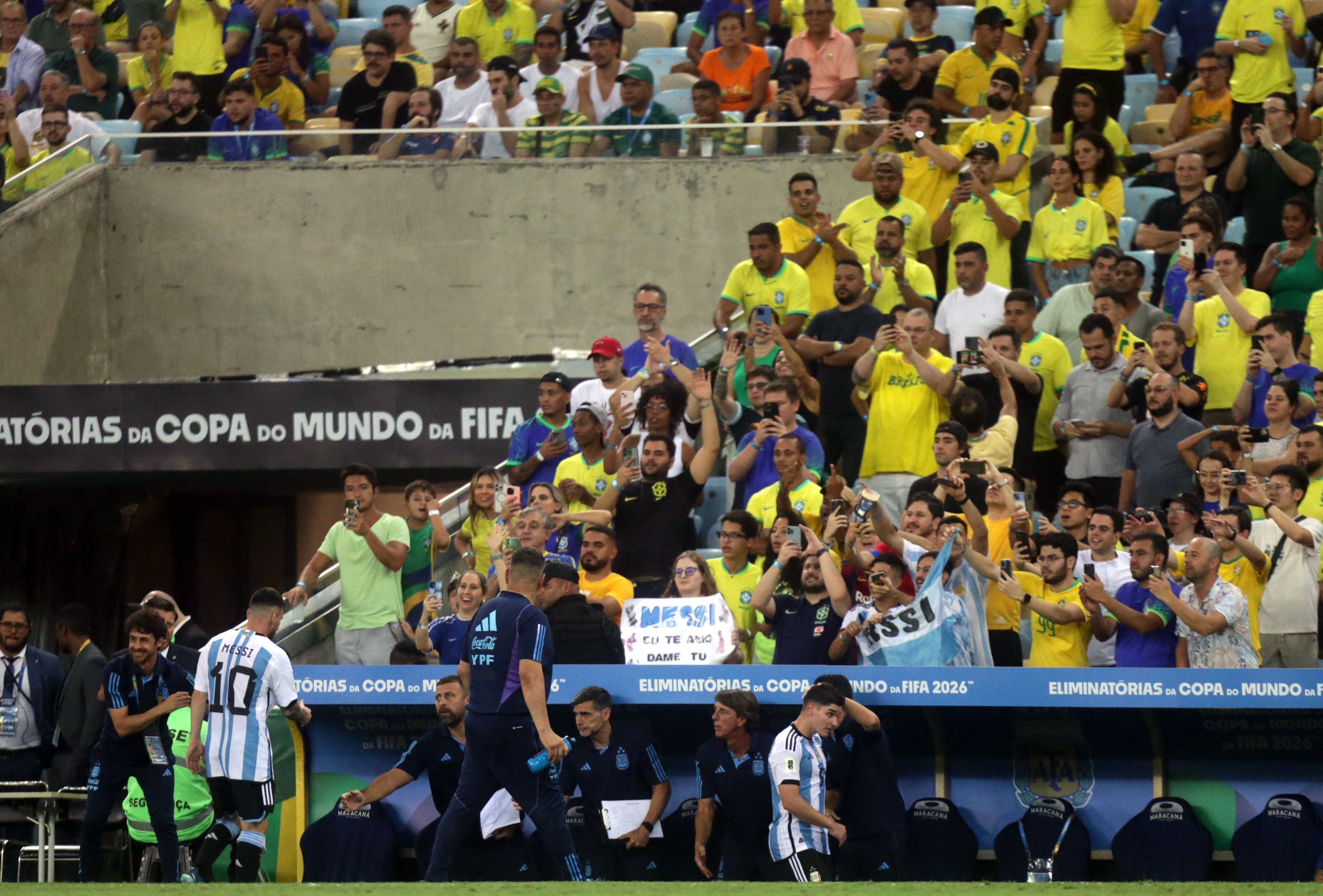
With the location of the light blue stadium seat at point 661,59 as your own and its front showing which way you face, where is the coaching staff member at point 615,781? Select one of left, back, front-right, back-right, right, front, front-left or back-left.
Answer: front

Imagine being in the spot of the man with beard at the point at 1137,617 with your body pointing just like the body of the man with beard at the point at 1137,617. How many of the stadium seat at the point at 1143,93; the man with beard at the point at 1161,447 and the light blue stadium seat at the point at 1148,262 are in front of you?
0

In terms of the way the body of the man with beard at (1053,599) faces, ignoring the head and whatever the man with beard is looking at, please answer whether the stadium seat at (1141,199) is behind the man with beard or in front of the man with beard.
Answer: behind

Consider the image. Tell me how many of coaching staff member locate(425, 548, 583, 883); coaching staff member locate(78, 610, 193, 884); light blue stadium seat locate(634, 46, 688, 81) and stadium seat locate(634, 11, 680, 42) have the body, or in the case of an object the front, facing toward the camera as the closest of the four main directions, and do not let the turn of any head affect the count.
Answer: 3

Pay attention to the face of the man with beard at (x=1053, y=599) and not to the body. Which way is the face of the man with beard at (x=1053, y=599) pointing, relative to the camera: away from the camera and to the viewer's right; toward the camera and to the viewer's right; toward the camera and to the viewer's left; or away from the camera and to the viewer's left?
toward the camera and to the viewer's left

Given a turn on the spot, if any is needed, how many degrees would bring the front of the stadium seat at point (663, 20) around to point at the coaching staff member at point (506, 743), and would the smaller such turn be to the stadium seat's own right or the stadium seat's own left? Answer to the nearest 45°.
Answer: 0° — it already faces them

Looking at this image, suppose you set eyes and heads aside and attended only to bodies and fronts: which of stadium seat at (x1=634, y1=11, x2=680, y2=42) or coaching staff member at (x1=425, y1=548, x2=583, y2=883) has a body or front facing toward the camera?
the stadium seat

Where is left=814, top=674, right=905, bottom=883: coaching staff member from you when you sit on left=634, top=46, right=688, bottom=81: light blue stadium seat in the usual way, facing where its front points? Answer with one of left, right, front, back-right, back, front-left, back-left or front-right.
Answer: front

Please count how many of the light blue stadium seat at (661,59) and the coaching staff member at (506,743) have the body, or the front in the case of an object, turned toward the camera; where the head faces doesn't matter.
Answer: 1

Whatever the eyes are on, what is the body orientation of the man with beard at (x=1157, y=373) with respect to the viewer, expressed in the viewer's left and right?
facing the viewer and to the left of the viewer

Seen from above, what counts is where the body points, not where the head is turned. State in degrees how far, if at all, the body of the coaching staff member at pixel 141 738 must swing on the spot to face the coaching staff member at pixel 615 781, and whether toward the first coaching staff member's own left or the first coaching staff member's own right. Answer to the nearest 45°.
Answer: approximately 45° to the first coaching staff member's own left

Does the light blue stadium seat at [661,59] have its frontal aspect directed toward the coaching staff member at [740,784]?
yes

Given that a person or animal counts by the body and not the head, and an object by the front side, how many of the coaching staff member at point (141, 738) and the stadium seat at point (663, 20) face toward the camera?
2

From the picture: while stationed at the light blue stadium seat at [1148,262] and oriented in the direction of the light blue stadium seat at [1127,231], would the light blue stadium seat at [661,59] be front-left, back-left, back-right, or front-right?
front-left

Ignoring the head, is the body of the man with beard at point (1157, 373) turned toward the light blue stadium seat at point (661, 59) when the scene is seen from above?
no

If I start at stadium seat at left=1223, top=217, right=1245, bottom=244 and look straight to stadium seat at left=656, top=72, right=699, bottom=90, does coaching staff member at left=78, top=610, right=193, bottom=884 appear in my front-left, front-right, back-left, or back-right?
front-left

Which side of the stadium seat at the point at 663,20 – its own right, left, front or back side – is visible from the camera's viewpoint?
front

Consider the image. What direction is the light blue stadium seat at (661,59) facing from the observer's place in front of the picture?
facing the viewer

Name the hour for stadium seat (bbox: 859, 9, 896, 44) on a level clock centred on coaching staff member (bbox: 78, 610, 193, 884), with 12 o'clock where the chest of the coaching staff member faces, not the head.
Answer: The stadium seat is roughly at 8 o'clock from the coaching staff member.

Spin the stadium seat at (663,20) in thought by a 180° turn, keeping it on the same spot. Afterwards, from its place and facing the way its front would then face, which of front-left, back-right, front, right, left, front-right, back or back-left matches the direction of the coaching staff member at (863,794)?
back

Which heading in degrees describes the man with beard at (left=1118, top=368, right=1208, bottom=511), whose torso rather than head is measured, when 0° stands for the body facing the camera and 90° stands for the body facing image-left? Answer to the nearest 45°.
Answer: approximately 45°

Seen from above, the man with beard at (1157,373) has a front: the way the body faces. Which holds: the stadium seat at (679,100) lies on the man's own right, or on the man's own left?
on the man's own right
